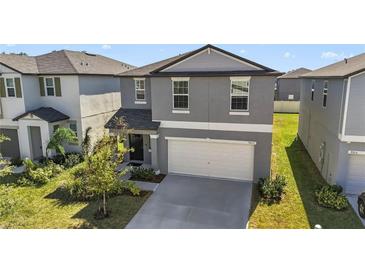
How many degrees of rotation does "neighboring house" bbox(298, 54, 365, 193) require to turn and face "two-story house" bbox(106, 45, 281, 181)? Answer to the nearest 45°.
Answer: approximately 135° to its right

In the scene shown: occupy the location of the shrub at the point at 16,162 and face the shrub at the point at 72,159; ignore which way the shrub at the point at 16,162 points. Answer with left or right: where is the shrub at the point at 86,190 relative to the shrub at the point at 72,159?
right

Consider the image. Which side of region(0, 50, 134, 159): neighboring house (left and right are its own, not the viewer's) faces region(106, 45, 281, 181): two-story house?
left

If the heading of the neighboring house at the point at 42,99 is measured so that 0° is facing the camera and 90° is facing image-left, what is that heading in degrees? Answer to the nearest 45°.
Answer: approximately 45°

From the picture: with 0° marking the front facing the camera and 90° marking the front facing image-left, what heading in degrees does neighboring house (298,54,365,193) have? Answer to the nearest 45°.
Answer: approximately 315°

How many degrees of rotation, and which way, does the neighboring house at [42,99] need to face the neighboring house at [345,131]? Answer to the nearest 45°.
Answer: approximately 90° to its left

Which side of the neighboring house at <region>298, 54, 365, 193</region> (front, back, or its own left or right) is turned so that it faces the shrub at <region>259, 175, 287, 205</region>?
right

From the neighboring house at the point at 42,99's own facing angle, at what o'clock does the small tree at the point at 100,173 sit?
The small tree is roughly at 10 o'clock from the neighboring house.

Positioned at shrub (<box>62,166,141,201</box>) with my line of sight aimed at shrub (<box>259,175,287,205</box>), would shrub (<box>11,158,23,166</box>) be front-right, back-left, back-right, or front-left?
back-left

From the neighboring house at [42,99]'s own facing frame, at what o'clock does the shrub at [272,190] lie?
The shrub is roughly at 9 o'clock from the neighboring house.
